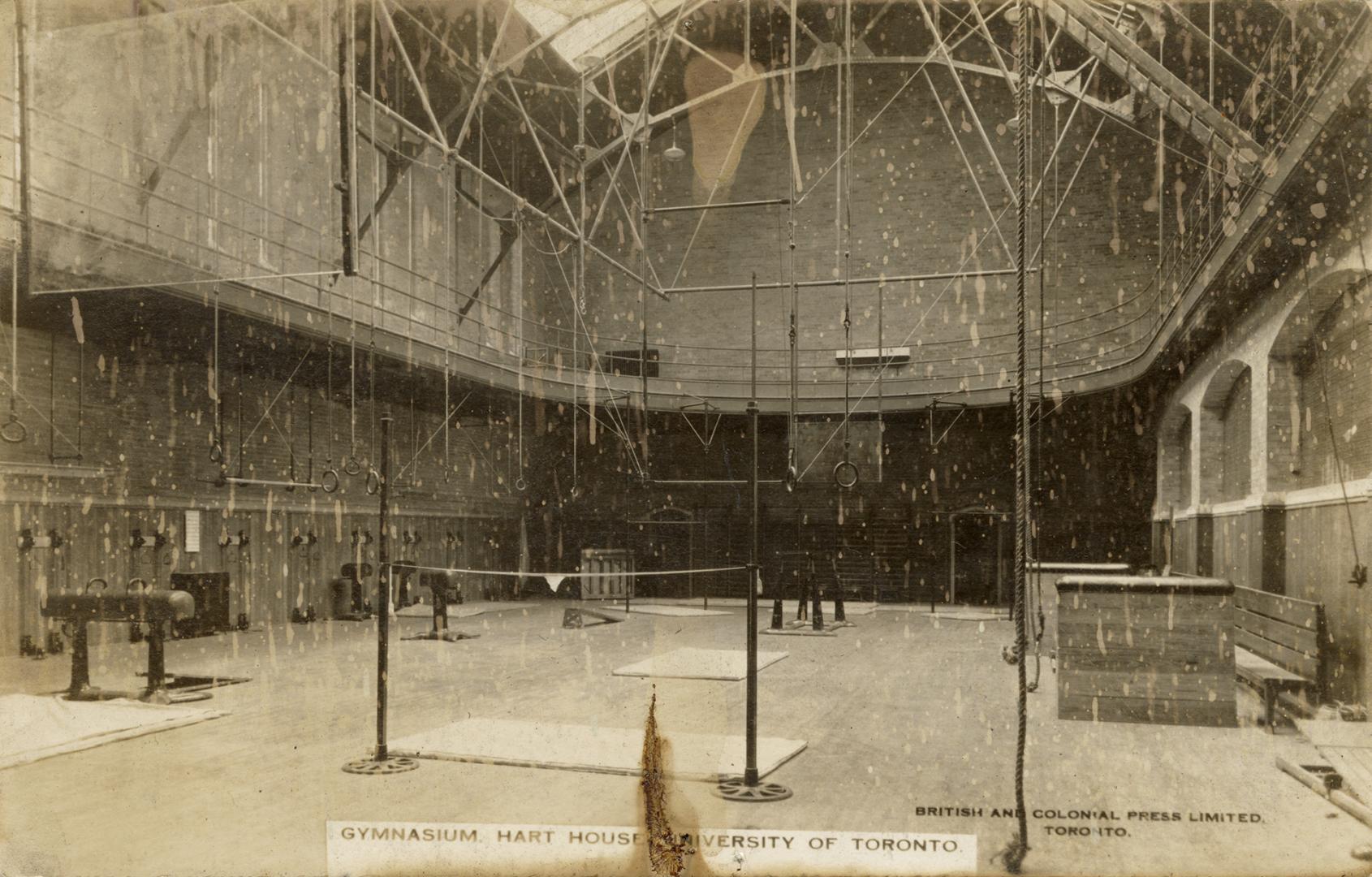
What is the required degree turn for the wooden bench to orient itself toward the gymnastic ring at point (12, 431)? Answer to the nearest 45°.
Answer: approximately 45° to its right

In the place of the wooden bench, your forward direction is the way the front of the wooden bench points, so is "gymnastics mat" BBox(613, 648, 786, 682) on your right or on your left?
on your right

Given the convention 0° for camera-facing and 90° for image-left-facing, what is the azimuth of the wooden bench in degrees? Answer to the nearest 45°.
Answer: approximately 45°

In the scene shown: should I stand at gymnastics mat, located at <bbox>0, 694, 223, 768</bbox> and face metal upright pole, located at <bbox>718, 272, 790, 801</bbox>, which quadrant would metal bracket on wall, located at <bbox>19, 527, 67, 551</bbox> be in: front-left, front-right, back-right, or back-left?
back-left

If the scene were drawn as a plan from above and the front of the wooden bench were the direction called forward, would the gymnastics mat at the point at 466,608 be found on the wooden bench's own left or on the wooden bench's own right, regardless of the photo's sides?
on the wooden bench's own right
